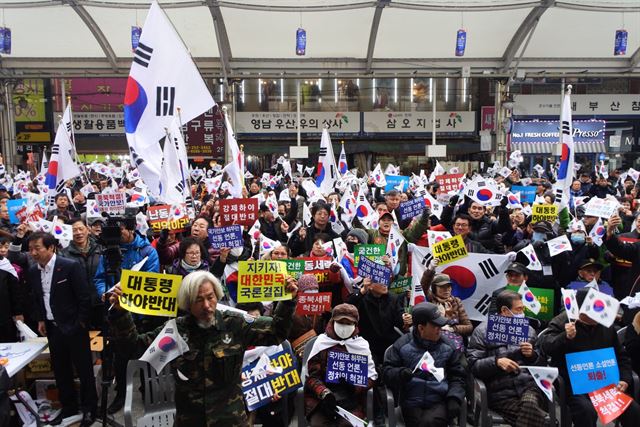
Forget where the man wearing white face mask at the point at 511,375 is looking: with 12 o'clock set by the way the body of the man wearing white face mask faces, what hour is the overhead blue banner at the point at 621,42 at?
The overhead blue banner is roughly at 8 o'clock from the man wearing white face mask.

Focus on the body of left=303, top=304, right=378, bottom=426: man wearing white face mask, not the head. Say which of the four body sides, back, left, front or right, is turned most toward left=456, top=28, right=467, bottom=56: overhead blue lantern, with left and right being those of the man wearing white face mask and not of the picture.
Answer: back

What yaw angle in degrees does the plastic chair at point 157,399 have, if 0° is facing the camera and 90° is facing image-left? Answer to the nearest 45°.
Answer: approximately 45°

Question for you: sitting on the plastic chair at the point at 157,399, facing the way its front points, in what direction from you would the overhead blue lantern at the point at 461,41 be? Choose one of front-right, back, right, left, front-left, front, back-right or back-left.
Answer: back

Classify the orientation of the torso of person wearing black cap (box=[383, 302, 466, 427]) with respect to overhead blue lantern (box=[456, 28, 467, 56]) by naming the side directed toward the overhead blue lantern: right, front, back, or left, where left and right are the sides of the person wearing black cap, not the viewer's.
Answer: back

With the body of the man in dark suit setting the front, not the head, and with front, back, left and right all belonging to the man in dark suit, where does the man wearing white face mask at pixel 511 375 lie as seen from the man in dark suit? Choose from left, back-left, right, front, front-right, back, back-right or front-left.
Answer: left

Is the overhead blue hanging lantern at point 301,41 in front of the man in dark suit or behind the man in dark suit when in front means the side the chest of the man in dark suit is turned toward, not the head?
behind

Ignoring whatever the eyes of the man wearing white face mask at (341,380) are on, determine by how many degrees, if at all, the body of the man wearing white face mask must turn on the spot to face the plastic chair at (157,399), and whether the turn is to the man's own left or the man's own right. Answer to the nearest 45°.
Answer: approximately 90° to the man's own right

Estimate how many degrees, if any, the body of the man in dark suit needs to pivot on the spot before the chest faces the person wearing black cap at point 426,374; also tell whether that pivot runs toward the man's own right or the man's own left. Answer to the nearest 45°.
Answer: approximately 90° to the man's own left

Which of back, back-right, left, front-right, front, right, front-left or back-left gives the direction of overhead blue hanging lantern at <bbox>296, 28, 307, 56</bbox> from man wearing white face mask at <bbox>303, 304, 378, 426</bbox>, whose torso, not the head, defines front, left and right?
back

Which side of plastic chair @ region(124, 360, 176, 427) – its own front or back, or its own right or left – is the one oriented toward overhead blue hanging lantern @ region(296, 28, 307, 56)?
back

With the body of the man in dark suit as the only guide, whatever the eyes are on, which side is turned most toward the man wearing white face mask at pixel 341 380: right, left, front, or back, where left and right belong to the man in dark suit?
left

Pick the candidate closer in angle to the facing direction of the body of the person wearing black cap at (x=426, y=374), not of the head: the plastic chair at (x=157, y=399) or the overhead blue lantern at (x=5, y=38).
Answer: the plastic chair
